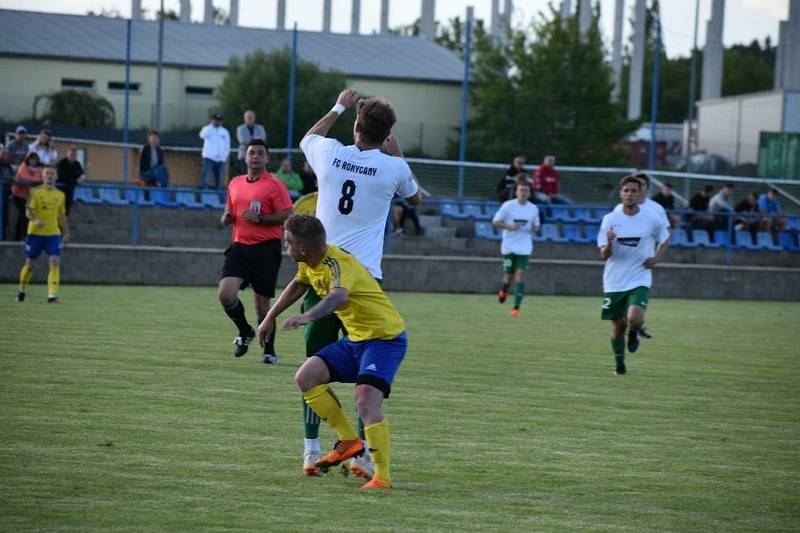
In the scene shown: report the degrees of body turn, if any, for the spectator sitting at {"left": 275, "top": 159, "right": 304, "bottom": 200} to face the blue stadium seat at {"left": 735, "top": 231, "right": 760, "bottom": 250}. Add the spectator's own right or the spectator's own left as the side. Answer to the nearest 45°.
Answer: approximately 90° to the spectator's own left

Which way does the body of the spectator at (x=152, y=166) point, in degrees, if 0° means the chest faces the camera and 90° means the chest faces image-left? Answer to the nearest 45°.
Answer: approximately 0°

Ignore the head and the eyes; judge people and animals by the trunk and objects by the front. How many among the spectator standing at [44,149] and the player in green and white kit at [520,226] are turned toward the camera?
2

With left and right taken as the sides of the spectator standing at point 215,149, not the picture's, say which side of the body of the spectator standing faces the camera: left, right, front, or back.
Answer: front

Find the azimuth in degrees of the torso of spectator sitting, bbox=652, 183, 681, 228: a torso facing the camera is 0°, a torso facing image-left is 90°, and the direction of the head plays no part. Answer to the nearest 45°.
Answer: approximately 45°

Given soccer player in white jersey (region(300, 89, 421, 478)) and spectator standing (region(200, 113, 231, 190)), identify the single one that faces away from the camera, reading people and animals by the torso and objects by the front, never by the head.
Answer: the soccer player in white jersey

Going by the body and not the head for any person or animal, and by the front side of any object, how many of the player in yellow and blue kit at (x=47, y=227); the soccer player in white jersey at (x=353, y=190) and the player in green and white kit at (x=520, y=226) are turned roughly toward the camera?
2

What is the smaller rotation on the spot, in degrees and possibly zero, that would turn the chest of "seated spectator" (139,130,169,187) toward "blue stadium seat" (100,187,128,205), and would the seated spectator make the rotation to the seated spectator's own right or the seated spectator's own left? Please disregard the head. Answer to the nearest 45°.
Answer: approximately 90° to the seated spectator's own right

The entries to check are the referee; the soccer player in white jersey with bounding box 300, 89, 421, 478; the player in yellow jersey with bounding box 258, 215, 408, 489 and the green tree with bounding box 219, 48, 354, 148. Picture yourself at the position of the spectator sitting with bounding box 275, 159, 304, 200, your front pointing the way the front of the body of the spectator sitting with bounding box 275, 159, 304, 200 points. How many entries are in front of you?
3

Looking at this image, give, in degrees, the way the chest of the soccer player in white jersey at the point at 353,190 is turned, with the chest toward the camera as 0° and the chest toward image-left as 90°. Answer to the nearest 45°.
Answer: approximately 180°

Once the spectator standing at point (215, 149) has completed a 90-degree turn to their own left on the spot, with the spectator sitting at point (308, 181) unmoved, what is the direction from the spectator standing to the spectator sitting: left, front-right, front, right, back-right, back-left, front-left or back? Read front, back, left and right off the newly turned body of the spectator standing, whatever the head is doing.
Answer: front

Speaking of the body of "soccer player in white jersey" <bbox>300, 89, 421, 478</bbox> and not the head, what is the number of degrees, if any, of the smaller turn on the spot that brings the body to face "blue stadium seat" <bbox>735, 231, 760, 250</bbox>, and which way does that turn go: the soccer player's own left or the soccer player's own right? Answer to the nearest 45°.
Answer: approximately 45° to the soccer player's own right

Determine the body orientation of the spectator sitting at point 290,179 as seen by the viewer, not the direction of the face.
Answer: toward the camera

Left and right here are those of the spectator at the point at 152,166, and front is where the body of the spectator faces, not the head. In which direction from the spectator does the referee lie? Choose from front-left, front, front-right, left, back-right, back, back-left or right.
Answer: front

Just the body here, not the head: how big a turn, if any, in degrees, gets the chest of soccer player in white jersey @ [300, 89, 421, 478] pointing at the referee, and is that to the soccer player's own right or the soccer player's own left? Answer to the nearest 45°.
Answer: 0° — they already face them

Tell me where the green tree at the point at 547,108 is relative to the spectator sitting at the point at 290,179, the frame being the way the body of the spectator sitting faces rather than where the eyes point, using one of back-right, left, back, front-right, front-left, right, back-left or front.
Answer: back-left
